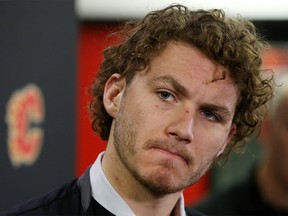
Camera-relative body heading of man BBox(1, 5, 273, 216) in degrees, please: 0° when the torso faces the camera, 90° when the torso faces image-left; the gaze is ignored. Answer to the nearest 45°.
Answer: approximately 315°
